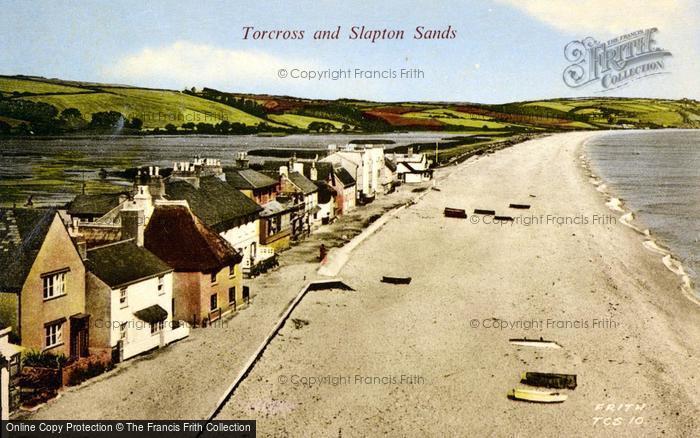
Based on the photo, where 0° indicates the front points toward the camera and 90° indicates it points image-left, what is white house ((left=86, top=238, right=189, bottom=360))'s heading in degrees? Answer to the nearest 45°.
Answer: approximately 315°

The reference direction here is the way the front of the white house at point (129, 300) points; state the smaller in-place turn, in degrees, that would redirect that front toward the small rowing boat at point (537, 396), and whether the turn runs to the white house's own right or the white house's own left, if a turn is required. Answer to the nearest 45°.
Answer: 0° — it already faces it

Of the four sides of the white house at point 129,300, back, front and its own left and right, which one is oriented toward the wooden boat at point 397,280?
left

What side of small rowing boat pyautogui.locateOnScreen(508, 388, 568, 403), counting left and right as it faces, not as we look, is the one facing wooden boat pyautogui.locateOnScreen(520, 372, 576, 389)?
left

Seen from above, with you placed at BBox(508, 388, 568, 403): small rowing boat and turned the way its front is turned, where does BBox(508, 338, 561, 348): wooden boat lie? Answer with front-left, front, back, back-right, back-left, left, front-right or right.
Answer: left

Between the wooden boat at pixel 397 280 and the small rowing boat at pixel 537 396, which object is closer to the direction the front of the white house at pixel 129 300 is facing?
the small rowing boat

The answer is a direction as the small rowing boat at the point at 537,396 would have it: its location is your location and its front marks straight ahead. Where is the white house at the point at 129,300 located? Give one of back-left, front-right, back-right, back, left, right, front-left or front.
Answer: back

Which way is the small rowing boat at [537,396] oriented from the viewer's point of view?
to the viewer's right
